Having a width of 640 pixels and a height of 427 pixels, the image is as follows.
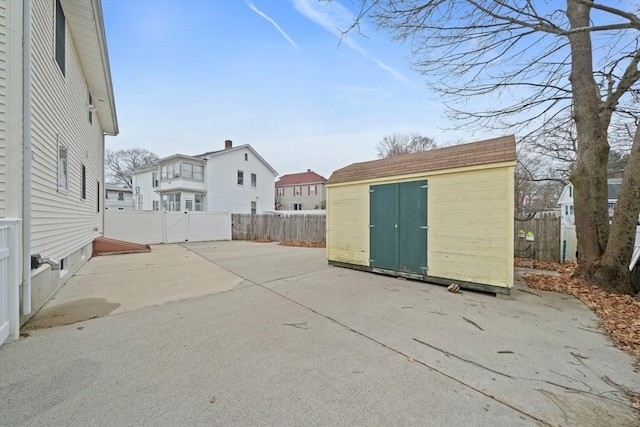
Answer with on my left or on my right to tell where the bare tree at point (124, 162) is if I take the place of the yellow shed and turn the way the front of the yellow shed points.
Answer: on my right

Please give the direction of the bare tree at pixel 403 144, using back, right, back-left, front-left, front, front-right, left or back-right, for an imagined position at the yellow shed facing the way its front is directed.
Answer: back-right

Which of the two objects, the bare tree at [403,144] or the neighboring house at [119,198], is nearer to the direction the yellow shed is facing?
the neighboring house

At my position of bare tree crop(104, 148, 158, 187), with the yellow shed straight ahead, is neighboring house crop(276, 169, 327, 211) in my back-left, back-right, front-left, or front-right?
front-left

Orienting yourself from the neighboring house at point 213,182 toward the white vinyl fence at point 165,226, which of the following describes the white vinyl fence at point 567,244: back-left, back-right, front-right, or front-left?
front-left

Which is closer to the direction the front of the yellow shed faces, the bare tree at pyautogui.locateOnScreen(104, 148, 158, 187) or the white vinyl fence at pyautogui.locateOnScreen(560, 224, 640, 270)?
the bare tree

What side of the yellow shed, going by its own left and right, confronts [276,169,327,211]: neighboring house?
right

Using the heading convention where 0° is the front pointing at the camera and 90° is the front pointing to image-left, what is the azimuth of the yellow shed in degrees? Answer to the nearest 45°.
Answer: approximately 45°

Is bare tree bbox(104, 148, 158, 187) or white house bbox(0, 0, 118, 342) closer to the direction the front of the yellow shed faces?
the white house

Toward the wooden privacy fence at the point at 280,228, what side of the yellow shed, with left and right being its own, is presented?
right

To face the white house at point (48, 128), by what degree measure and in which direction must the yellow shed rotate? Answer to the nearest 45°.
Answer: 0° — it already faces it
